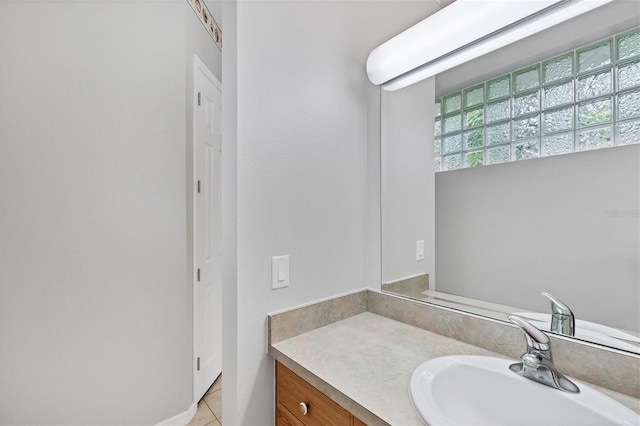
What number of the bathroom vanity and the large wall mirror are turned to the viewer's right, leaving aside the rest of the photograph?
0

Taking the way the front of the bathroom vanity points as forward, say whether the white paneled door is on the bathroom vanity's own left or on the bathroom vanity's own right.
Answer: on the bathroom vanity's own right

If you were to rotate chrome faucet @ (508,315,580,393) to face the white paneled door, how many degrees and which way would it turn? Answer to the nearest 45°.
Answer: approximately 45° to its right

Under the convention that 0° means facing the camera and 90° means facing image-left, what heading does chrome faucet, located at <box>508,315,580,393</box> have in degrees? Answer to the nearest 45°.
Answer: approximately 45°

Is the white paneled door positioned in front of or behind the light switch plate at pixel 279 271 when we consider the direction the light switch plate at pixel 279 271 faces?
behind

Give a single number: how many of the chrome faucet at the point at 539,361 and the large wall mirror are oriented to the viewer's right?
0

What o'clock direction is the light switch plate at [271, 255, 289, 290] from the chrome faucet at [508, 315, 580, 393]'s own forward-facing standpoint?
The light switch plate is roughly at 1 o'clock from the chrome faucet.

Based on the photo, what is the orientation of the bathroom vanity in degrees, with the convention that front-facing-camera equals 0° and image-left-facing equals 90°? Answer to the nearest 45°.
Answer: approximately 45°
